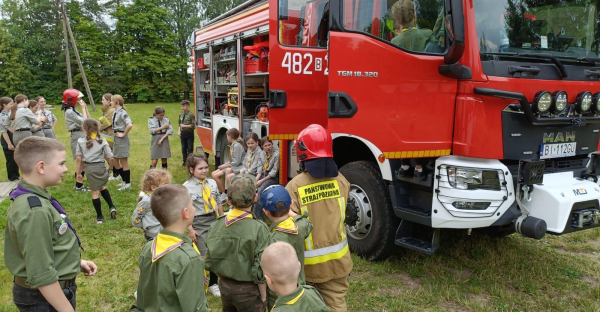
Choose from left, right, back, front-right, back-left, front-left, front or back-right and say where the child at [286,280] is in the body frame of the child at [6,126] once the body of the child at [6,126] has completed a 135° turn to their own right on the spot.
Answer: front-left

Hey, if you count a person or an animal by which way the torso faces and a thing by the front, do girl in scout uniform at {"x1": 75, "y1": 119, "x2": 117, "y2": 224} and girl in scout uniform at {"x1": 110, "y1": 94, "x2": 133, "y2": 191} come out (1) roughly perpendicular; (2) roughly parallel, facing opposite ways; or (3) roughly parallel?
roughly perpendicular

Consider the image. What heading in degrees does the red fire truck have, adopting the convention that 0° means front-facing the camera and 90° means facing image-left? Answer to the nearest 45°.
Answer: approximately 315°

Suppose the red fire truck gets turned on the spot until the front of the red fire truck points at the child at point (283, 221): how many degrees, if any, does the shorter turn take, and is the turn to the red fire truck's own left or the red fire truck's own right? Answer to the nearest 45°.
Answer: approximately 90° to the red fire truck's own right

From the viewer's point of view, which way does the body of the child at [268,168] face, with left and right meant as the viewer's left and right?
facing the viewer and to the left of the viewer

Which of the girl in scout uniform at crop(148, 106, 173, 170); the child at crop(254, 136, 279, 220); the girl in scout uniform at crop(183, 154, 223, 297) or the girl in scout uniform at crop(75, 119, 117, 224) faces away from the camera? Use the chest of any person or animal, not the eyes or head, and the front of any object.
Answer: the girl in scout uniform at crop(75, 119, 117, 224)

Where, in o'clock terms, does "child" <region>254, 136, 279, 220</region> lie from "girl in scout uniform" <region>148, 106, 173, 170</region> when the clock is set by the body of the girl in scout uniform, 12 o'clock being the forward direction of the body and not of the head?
The child is roughly at 11 o'clock from the girl in scout uniform.

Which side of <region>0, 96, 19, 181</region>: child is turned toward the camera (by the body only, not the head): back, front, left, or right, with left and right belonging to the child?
right

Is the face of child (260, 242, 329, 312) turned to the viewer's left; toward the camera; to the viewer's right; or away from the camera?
away from the camera

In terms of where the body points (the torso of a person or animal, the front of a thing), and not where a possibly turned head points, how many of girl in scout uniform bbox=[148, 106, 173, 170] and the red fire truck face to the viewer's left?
0

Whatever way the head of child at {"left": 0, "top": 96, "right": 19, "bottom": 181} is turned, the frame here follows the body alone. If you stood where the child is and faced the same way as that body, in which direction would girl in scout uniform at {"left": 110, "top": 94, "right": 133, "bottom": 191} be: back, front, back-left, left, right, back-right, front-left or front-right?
front-right

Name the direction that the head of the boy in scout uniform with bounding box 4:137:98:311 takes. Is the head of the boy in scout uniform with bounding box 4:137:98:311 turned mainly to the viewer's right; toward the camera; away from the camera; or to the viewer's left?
to the viewer's right

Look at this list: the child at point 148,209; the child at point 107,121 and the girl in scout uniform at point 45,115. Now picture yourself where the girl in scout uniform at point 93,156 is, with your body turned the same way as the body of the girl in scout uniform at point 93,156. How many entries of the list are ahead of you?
2

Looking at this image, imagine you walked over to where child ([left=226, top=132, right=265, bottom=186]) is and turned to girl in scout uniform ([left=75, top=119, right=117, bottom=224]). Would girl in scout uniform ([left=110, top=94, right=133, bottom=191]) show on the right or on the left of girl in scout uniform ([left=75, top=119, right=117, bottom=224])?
right

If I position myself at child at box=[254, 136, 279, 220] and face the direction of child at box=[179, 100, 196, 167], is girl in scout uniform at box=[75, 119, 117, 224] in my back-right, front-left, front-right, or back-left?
front-left

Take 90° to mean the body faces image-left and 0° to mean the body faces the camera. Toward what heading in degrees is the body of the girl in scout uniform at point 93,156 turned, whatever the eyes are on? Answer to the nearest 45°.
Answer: approximately 180°

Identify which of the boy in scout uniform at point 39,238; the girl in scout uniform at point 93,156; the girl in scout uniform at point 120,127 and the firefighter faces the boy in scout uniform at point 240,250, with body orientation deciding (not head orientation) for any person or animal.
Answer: the boy in scout uniform at point 39,238
